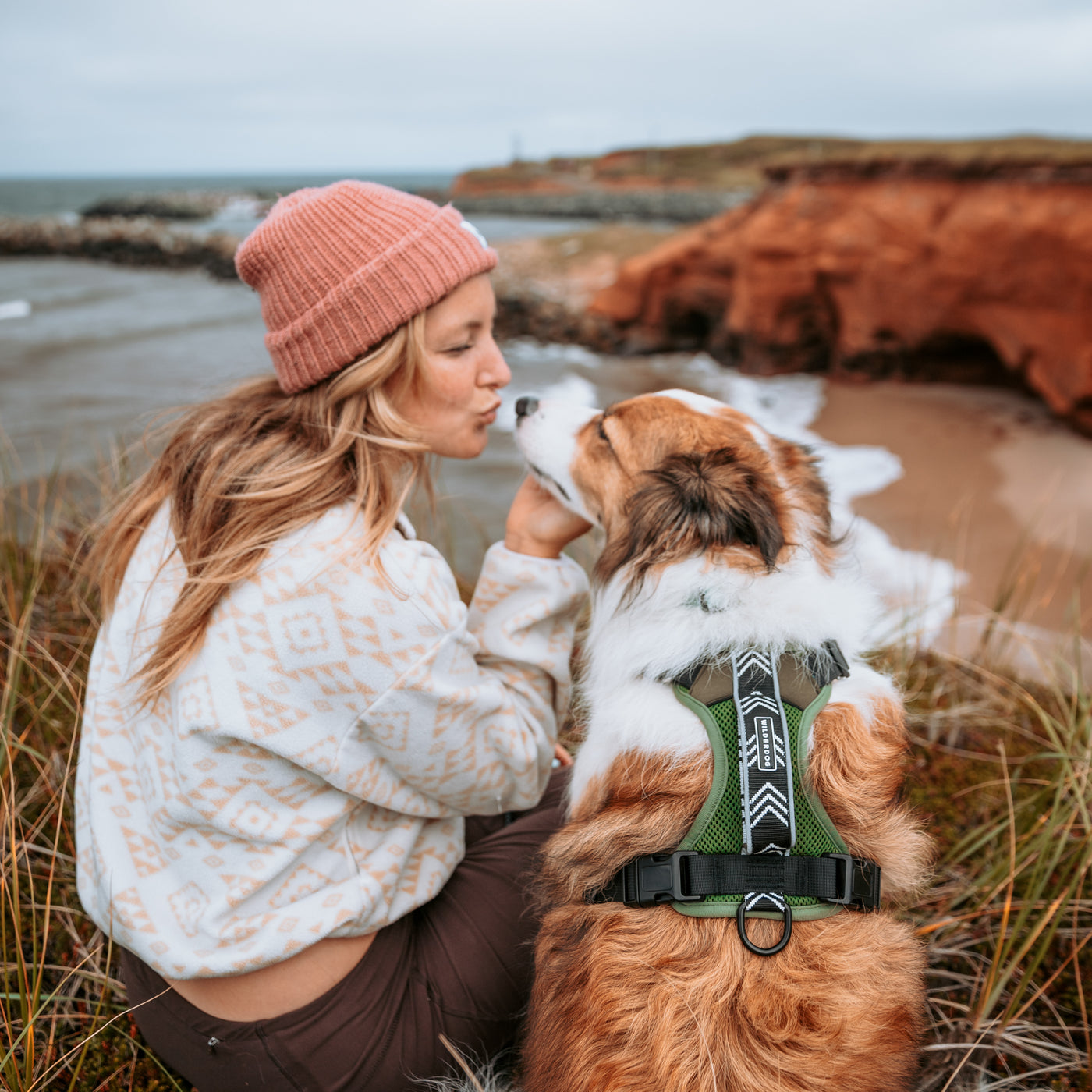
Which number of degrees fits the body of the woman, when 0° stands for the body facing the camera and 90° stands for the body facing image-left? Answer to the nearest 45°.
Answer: approximately 225°

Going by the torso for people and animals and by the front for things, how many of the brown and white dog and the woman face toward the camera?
0

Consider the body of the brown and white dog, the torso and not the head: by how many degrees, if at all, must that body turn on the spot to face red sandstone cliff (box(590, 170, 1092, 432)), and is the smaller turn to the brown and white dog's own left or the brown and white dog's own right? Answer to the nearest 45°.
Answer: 0° — it already faces it

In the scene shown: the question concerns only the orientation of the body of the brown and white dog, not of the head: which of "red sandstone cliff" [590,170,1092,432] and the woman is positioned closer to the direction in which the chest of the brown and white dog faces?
the red sandstone cliff

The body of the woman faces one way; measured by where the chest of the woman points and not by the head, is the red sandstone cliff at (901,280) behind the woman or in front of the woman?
in front

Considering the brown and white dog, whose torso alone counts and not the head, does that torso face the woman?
no

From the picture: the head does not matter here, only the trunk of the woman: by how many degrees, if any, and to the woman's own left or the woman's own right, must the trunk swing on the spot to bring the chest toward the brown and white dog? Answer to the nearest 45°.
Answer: approximately 90° to the woman's own right

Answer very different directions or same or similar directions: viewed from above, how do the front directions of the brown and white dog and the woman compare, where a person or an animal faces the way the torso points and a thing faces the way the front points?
same or similar directions

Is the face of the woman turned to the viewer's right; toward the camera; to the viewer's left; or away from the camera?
to the viewer's right

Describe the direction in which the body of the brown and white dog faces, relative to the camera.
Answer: away from the camera
